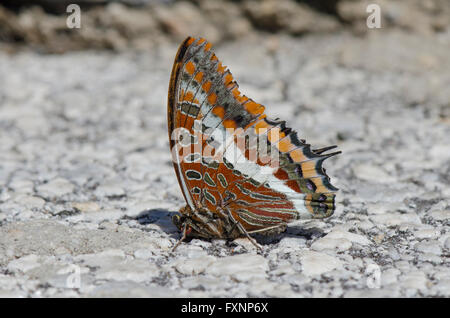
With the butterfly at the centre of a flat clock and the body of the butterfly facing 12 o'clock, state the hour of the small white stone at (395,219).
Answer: The small white stone is roughly at 5 o'clock from the butterfly.

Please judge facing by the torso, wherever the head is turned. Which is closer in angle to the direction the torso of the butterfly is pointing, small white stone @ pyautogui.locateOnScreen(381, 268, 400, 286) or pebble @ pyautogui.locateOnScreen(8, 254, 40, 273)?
the pebble

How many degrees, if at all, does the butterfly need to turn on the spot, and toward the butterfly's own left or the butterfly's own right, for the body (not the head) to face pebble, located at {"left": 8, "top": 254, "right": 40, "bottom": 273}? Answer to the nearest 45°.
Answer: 0° — it already faces it

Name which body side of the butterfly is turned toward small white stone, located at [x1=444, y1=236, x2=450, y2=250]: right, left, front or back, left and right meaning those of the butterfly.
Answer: back

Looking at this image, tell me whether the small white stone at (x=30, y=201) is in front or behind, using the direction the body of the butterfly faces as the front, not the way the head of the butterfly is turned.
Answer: in front

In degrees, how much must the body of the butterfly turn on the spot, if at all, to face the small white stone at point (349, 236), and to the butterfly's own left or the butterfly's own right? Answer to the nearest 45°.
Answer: approximately 180°

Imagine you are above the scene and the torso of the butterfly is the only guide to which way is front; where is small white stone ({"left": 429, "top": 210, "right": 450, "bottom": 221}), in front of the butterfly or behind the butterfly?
behind

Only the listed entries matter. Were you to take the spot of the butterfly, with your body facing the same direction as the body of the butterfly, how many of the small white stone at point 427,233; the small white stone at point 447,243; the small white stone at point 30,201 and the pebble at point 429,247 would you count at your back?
3

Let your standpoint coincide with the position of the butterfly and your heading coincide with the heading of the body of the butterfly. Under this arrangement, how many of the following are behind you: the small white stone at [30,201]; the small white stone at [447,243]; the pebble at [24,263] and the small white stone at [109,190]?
1

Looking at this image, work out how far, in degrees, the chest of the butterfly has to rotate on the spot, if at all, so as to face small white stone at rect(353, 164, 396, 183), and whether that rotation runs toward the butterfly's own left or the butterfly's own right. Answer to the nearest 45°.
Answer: approximately 135° to the butterfly's own right

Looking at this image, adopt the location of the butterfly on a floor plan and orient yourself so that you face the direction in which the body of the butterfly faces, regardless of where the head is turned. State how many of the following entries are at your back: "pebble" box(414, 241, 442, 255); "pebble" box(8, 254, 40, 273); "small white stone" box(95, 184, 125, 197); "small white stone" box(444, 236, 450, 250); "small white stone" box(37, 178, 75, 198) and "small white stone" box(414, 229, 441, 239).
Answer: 3

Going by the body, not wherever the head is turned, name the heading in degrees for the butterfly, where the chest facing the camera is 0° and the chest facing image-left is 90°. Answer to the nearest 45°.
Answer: approximately 90°

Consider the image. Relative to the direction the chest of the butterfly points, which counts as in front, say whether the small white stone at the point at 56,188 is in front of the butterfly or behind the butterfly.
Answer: in front
